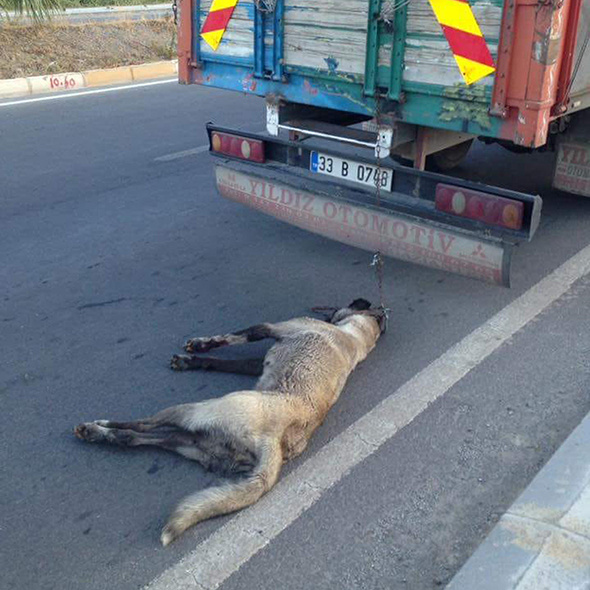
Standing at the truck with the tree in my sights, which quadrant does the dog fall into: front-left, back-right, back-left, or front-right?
back-left

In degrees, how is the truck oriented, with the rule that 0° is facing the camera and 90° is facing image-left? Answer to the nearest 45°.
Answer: approximately 225°

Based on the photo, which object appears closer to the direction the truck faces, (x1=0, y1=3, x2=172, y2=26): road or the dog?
the road

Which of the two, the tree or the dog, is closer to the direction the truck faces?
the tree

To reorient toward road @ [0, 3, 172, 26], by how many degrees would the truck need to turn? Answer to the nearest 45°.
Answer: approximately 90° to its left

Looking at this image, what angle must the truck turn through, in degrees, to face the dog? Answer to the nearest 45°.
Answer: approximately 135° to its right

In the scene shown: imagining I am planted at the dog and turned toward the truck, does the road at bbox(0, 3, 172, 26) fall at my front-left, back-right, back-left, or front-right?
front-left

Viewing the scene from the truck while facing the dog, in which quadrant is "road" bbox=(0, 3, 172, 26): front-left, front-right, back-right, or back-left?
back-right

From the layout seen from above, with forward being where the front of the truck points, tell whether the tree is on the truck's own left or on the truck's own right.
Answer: on the truck's own left
